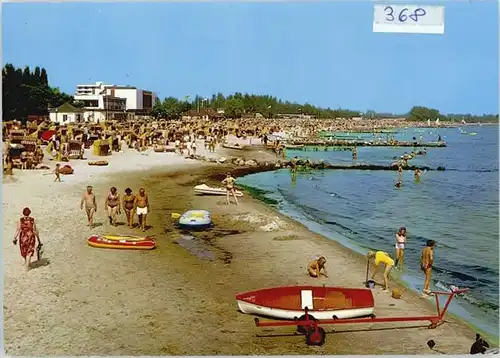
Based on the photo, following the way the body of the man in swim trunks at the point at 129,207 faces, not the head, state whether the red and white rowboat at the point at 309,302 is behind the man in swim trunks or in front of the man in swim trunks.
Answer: in front

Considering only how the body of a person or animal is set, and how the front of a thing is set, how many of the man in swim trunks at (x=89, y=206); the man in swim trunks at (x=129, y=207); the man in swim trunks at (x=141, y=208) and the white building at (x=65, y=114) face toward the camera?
4

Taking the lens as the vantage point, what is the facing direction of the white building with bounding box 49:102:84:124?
facing the viewer

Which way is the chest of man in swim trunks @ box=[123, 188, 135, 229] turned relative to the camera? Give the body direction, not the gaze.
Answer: toward the camera

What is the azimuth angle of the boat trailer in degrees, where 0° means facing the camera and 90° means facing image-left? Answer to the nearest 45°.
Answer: approximately 270°

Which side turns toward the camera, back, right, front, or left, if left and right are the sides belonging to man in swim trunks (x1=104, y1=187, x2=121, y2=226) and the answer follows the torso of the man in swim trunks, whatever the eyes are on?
front

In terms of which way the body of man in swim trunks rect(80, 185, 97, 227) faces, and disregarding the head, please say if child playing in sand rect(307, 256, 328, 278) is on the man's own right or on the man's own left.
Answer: on the man's own left
